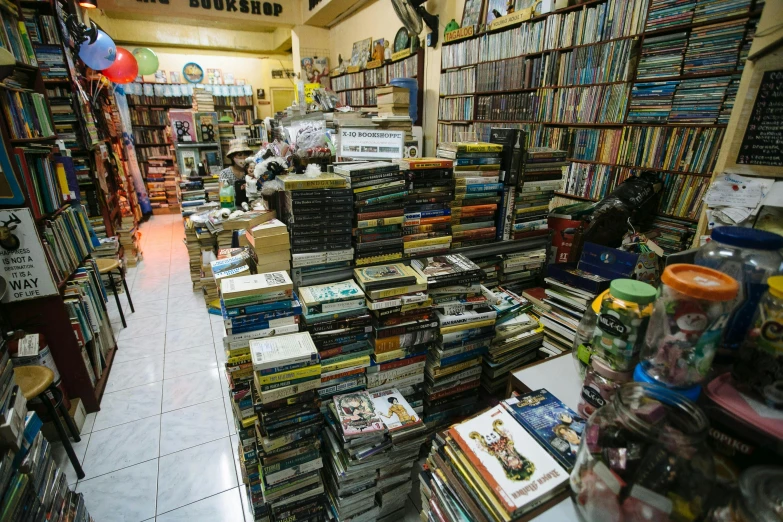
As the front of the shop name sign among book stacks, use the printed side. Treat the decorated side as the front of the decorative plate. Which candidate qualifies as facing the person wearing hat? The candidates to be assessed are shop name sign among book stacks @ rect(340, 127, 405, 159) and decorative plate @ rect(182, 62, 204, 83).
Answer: the decorative plate

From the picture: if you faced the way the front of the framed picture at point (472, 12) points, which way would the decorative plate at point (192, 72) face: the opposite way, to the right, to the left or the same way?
to the left

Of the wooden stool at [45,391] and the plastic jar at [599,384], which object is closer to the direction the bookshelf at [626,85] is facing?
the wooden stool

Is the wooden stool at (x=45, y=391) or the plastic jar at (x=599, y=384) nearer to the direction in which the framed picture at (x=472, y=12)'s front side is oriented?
the wooden stool

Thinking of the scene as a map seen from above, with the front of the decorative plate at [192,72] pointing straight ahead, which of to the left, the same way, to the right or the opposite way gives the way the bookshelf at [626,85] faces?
to the right

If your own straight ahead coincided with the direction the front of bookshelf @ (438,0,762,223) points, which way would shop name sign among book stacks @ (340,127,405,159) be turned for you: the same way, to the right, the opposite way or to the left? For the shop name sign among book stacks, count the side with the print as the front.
to the left

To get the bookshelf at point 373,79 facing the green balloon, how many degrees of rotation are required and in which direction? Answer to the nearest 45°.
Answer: approximately 45° to its right

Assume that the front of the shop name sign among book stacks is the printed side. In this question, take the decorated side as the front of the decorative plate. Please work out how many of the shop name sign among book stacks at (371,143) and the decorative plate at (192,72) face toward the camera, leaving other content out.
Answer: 2

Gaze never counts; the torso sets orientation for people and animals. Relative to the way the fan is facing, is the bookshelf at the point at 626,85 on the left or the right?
on its left

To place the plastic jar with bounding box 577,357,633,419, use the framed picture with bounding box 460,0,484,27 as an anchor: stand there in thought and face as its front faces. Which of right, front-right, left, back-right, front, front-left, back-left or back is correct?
front-left

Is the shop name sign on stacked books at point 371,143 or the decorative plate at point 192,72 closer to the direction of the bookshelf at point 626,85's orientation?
the shop name sign on stacked books

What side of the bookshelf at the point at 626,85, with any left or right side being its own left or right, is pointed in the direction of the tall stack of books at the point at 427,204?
front

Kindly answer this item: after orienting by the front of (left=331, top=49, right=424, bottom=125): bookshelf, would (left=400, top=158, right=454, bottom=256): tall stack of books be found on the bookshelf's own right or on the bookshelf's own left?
on the bookshelf's own left

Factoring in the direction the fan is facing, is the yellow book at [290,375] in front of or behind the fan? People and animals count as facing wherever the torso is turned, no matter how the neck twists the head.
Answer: in front
